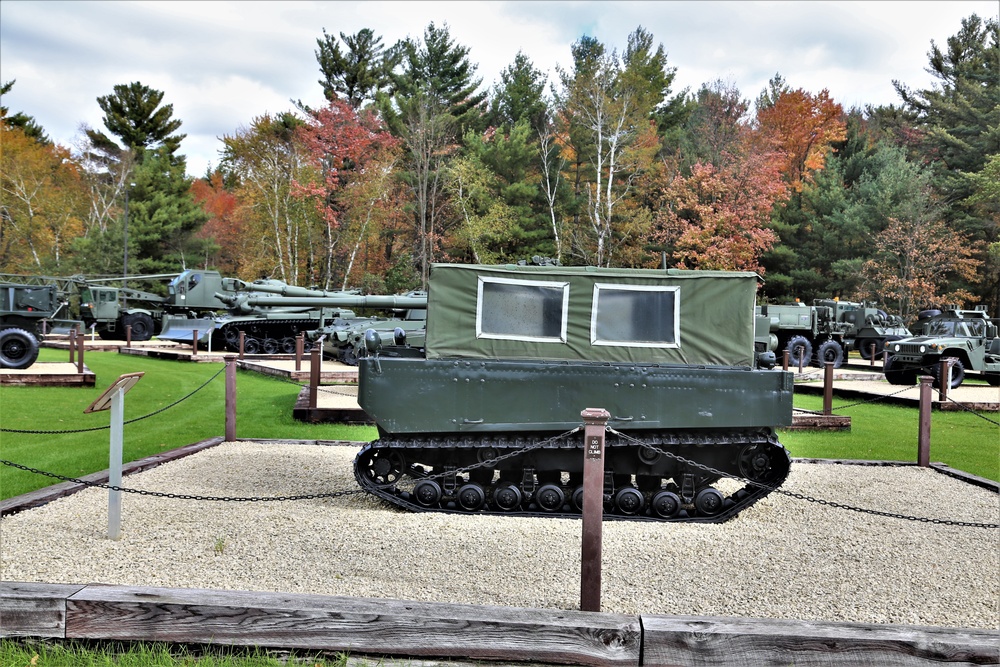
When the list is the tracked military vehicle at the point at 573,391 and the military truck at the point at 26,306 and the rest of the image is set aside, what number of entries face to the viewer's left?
2

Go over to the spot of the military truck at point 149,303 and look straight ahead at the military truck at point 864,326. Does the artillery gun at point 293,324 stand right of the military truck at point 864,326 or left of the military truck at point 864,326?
right

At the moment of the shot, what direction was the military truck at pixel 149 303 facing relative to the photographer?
facing the viewer and to the left of the viewer

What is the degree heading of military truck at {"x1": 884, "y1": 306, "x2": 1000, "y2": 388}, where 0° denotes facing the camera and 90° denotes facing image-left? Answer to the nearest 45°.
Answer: approximately 45°

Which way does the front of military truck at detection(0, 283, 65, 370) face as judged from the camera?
facing to the left of the viewer

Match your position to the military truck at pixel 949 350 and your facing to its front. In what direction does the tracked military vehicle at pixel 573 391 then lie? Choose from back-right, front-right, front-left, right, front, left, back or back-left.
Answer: front-left

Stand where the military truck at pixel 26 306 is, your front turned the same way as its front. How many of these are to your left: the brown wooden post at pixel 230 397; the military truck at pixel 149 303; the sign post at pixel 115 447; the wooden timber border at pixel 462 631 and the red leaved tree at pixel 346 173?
3

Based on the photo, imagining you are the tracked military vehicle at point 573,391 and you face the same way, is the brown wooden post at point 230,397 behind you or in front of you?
in front

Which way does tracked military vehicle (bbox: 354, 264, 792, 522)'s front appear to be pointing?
to the viewer's left

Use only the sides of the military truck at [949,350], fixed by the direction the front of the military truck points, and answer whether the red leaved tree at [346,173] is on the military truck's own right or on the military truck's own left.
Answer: on the military truck's own right

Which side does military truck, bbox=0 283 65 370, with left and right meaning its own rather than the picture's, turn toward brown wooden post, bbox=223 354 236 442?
left
